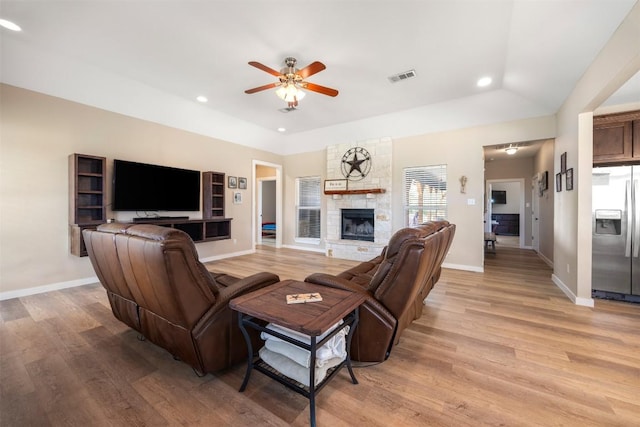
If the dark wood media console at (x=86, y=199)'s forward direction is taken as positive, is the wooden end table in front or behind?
in front

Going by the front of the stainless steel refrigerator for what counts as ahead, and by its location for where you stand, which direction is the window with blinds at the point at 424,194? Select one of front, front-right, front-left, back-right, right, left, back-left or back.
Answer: right

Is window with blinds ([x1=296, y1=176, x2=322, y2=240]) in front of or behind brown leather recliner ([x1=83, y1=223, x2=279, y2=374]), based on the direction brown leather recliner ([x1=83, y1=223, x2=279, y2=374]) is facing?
in front

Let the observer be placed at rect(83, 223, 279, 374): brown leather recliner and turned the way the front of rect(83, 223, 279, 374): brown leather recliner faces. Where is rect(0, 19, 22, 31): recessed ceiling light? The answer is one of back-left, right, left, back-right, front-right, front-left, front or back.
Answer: left

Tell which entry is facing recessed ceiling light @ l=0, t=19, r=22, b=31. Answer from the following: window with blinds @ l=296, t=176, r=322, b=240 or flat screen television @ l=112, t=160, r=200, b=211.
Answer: the window with blinds

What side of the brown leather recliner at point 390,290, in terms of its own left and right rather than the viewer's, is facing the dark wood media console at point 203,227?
front

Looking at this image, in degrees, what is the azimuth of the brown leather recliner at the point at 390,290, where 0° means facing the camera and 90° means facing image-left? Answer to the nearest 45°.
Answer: approximately 135°

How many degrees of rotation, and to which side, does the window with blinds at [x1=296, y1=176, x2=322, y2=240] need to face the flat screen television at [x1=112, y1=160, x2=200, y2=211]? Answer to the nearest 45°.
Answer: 0° — it already faces it

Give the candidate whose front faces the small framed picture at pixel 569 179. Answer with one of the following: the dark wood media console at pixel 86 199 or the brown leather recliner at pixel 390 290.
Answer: the dark wood media console

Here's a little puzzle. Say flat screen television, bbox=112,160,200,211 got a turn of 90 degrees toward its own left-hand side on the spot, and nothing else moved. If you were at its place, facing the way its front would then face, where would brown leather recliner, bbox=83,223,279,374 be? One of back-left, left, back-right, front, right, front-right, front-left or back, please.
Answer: back-right

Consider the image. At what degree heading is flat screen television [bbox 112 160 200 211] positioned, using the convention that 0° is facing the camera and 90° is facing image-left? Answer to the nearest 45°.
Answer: approximately 315°

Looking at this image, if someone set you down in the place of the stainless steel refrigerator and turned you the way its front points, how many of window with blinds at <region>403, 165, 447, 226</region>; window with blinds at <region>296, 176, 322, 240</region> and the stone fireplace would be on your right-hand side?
3

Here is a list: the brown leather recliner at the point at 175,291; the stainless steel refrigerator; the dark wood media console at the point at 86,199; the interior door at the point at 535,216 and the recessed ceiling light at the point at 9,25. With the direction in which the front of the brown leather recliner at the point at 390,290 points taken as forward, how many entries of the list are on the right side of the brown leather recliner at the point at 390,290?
2

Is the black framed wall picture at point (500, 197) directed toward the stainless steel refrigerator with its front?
yes

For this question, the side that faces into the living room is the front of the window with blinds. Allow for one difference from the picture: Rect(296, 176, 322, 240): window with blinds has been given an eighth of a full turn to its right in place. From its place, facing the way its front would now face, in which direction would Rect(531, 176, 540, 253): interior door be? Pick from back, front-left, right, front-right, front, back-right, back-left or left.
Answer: back

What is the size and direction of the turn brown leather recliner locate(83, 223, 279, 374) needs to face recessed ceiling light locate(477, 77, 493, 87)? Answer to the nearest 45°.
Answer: approximately 45° to its right
